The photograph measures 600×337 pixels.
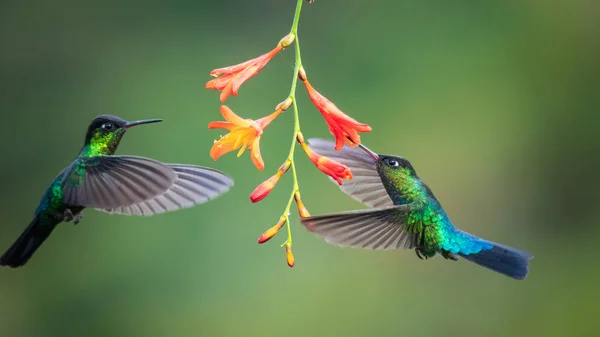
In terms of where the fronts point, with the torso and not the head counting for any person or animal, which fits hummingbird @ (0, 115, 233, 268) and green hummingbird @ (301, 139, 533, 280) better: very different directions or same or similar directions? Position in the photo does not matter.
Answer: very different directions

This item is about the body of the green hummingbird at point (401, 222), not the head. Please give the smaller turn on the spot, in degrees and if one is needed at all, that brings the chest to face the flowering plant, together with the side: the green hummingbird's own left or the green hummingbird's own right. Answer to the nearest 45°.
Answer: approximately 45° to the green hummingbird's own left

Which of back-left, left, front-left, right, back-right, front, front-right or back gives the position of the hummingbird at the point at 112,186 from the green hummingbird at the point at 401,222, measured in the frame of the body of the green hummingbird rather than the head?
front

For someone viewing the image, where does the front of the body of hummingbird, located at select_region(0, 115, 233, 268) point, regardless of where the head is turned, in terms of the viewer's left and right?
facing to the right of the viewer

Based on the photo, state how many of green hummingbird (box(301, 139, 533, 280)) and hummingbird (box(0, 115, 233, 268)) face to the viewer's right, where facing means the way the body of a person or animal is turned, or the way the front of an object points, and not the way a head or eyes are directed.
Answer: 1

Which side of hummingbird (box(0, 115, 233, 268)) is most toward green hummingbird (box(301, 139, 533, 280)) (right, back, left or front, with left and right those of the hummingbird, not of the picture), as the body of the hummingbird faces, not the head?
front

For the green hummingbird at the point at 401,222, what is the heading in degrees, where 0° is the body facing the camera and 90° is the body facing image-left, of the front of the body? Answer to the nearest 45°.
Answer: approximately 90°

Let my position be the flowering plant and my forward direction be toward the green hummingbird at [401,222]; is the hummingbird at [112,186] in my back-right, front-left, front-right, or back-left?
back-left

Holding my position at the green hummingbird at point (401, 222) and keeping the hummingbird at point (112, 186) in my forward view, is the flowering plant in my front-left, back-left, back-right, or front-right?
front-left
